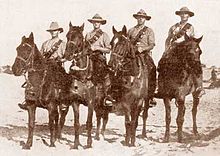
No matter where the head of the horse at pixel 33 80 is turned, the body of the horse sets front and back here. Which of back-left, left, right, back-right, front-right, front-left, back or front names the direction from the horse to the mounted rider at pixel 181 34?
back-left

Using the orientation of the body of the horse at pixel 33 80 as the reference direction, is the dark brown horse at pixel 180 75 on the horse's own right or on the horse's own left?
on the horse's own left

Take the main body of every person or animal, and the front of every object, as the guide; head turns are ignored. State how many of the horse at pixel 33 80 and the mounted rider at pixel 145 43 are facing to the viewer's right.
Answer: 0

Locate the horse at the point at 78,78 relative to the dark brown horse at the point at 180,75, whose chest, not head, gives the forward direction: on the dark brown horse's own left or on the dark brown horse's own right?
on the dark brown horse's own right

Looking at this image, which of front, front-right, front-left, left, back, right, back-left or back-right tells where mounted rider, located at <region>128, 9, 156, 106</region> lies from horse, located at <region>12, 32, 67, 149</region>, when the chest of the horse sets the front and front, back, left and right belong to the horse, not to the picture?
back-left

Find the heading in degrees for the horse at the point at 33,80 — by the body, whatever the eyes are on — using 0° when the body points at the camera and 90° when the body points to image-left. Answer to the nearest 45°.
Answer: approximately 45°

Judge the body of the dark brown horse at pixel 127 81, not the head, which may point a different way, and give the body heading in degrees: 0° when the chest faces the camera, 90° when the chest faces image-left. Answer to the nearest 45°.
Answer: approximately 45°

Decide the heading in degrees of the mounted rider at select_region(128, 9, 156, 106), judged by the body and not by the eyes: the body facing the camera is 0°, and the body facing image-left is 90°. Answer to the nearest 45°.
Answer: approximately 45°

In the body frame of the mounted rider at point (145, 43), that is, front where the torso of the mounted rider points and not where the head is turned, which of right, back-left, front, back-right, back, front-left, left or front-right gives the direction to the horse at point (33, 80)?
front-right
